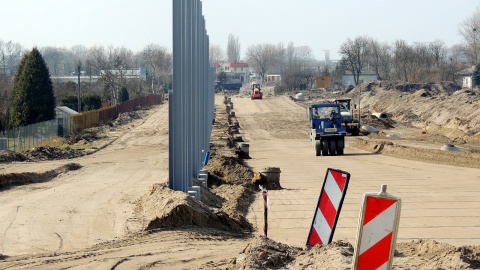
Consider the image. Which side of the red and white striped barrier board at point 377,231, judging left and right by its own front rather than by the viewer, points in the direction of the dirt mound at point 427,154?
back

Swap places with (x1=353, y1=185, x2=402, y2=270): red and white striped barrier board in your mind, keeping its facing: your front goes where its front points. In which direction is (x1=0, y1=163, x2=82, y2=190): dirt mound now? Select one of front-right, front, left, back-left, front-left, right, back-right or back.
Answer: back-right

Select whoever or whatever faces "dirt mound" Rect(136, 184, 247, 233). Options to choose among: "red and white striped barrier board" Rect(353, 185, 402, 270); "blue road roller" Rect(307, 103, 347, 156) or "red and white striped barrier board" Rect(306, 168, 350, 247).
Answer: the blue road roller

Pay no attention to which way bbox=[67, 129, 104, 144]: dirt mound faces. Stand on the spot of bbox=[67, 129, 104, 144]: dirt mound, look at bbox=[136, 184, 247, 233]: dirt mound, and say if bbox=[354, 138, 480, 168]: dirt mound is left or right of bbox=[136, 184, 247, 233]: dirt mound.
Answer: left

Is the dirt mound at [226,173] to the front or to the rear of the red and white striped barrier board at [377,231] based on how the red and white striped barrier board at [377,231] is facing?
to the rear

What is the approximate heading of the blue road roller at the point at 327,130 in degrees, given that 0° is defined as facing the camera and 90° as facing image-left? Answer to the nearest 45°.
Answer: approximately 0°

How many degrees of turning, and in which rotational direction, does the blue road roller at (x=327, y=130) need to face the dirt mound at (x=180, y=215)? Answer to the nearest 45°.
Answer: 0° — it already faces it

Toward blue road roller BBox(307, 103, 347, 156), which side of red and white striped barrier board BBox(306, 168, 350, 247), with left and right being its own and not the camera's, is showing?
back

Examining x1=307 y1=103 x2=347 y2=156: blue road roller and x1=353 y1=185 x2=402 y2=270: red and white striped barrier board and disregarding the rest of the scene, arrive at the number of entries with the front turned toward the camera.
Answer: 2

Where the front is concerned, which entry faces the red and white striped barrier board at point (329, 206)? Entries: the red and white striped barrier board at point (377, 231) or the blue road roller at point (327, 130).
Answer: the blue road roller
